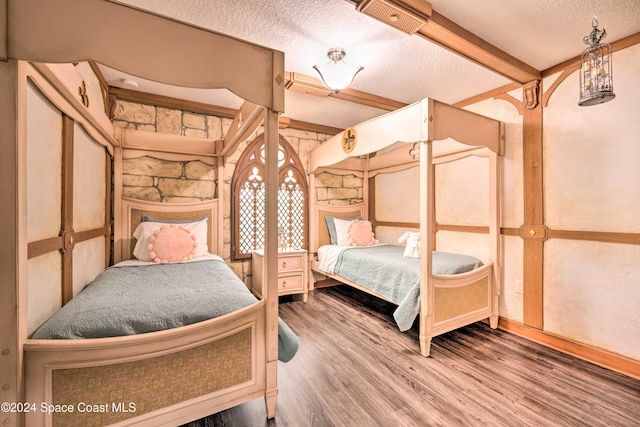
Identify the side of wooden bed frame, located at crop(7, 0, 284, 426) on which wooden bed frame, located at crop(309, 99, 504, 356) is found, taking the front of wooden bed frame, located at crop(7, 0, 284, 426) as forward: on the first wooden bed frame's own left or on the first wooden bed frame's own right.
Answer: on the first wooden bed frame's own left

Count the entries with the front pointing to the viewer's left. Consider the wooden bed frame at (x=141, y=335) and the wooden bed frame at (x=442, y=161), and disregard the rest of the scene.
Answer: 0

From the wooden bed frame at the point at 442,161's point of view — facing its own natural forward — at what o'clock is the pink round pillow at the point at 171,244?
The pink round pillow is roughly at 4 o'clock from the wooden bed frame.

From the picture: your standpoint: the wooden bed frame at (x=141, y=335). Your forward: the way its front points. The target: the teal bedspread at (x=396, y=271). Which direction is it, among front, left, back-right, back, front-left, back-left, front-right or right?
left

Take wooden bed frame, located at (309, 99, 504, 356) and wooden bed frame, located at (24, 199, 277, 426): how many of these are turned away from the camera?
0

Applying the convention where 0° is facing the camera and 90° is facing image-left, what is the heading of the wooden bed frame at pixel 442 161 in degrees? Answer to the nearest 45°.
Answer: approximately 315°

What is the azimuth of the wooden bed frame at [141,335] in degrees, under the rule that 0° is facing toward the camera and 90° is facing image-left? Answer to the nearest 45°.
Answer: approximately 0°

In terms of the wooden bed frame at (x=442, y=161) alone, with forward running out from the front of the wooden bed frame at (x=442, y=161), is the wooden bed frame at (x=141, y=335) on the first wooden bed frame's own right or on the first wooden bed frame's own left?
on the first wooden bed frame's own right
